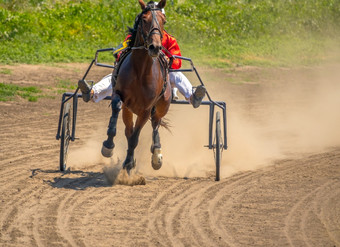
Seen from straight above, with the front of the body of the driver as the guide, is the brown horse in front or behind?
in front

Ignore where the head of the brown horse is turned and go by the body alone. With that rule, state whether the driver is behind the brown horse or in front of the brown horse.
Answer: behind

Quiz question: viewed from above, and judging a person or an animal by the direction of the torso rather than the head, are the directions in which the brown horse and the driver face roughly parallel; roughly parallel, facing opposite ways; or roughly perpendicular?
roughly parallel

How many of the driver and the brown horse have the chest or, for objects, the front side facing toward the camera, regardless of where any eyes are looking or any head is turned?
2

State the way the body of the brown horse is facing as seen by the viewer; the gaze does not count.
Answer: toward the camera

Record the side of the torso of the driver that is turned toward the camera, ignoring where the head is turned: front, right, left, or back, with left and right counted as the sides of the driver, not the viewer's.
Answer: front
